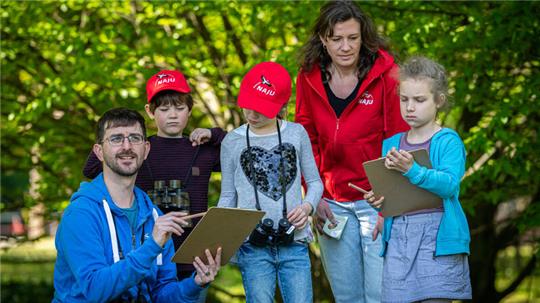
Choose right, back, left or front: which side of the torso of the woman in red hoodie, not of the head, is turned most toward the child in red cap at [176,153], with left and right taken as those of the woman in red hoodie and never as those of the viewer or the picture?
right

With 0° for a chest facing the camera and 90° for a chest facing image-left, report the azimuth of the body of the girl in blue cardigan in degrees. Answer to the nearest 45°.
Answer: approximately 45°

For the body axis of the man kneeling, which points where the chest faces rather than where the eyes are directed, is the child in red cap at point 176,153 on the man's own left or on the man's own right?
on the man's own left

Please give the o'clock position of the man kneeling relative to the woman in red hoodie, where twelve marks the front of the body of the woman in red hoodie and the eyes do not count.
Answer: The man kneeling is roughly at 2 o'clock from the woman in red hoodie.

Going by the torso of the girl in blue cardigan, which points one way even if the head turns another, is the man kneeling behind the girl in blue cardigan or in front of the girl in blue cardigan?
in front

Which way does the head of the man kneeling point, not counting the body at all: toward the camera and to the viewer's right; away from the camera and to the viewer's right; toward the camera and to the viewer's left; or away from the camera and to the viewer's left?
toward the camera and to the viewer's right

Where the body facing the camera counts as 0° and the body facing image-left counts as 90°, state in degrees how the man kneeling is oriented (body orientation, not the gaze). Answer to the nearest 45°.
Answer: approximately 315°

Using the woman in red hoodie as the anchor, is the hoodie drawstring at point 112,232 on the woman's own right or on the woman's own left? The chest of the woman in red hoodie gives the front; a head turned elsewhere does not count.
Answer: on the woman's own right

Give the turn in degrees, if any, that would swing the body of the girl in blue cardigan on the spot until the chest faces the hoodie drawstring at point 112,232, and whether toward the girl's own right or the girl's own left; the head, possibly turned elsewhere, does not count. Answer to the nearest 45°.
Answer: approximately 45° to the girl's own right

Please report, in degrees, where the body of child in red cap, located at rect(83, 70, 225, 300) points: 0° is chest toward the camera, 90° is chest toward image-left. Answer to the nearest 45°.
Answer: approximately 0°

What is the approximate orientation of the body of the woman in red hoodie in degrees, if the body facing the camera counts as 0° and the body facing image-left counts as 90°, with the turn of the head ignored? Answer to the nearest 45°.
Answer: approximately 0°
